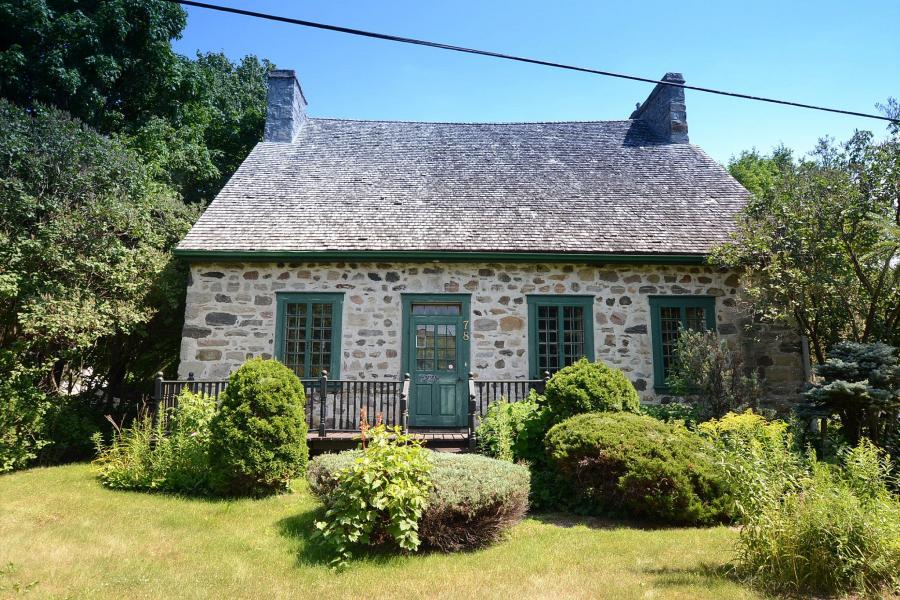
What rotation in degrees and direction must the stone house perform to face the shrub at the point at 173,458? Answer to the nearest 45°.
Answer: approximately 45° to its right

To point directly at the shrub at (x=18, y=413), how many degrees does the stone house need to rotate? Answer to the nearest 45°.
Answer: approximately 90° to its right

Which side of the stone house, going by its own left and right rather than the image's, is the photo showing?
front

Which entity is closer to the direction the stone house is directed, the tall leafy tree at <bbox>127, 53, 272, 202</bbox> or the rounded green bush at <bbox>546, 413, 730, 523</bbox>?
the rounded green bush

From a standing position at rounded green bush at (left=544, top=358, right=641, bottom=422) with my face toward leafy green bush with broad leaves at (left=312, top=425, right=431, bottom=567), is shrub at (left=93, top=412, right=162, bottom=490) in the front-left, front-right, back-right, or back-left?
front-right

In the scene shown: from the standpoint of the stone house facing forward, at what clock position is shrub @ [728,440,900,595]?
The shrub is roughly at 11 o'clock from the stone house.

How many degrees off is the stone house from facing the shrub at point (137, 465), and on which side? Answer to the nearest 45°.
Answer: approximately 45° to its right

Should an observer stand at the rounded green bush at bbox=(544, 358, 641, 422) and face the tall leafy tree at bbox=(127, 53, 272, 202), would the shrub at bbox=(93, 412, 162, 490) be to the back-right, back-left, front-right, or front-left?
front-left

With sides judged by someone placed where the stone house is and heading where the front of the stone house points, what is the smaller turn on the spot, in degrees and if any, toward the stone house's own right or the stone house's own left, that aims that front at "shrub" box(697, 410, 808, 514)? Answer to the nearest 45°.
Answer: approximately 45° to the stone house's own left

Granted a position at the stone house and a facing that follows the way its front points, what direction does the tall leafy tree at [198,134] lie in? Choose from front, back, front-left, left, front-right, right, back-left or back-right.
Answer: back-right

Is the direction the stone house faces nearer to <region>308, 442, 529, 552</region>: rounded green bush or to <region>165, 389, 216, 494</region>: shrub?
the rounded green bush

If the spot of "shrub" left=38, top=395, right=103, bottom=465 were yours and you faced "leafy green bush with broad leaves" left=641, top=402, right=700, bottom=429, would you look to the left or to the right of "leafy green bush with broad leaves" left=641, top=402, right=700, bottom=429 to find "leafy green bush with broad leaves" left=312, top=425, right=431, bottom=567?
right

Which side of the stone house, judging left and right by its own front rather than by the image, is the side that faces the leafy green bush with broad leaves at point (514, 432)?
front

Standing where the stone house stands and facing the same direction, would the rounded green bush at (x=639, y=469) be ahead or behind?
ahead

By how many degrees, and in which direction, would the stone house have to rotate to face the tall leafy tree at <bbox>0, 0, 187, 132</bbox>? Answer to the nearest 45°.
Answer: approximately 90° to its right

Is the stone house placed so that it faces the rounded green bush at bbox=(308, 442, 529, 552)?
yes

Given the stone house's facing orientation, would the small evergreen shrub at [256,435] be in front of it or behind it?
in front

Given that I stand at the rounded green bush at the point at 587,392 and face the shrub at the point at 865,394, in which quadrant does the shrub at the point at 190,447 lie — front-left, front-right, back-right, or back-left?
back-right

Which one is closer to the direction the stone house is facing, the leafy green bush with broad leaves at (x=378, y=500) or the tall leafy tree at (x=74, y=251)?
the leafy green bush with broad leaves

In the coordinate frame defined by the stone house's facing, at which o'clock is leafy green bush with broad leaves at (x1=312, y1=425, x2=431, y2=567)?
The leafy green bush with broad leaves is roughly at 12 o'clock from the stone house.
